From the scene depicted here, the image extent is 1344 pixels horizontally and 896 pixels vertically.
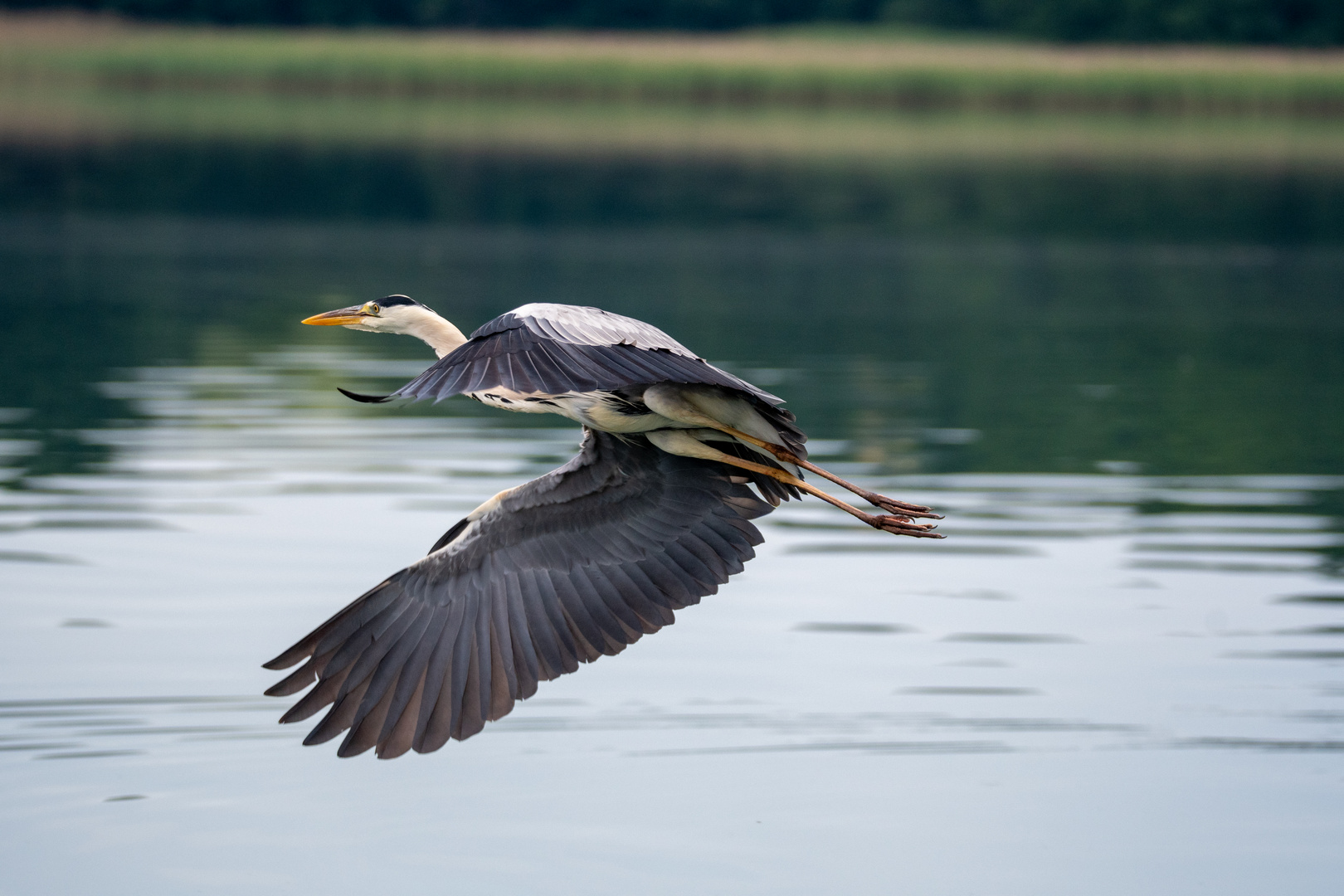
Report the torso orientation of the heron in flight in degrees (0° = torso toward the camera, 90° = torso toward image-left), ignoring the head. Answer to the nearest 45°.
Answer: approximately 90°
